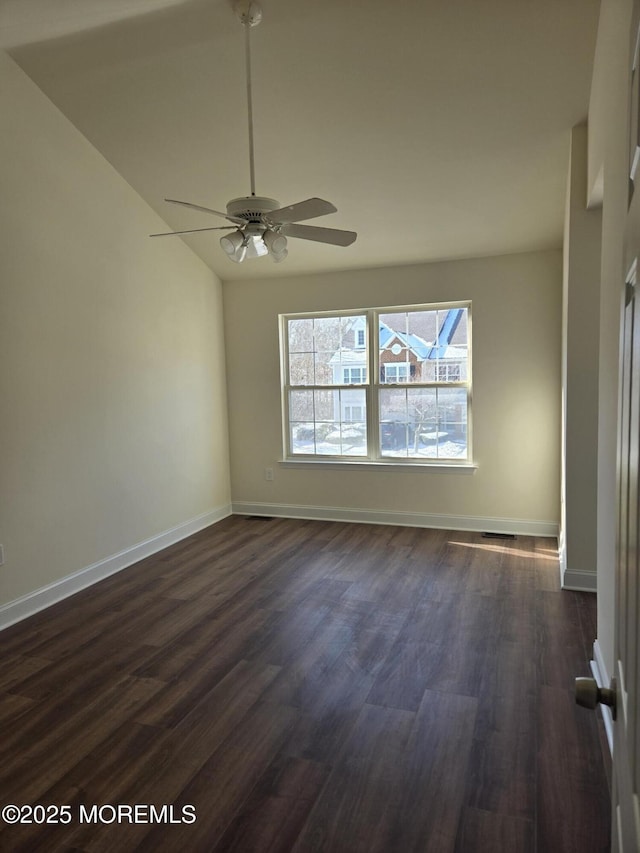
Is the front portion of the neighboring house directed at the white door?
yes

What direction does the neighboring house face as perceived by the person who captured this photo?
facing the viewer

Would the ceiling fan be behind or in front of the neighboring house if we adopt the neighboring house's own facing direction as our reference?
in front
